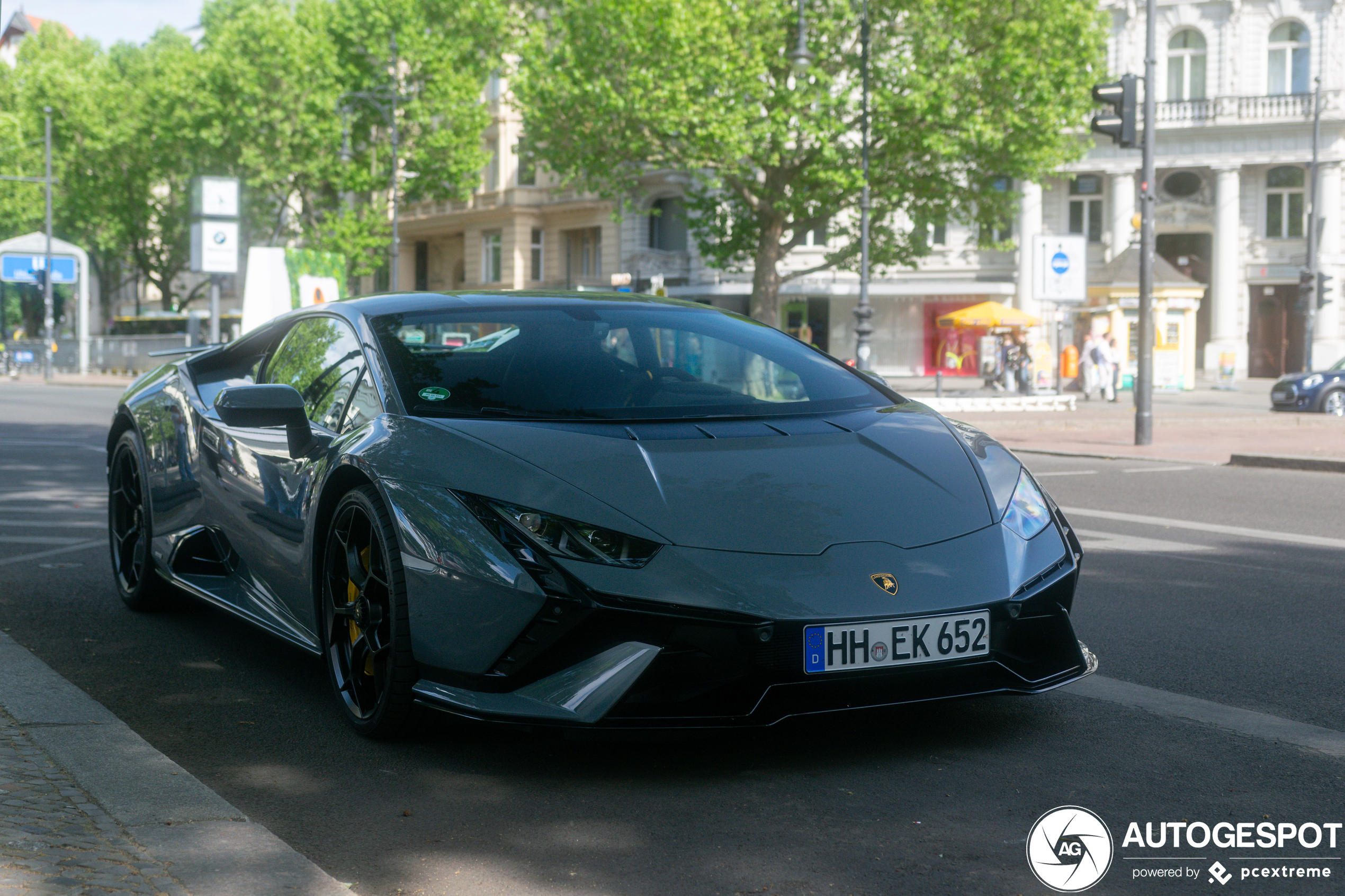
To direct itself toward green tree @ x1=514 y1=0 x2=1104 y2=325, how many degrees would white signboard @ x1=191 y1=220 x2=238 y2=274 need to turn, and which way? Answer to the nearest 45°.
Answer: approximately 45° to its left

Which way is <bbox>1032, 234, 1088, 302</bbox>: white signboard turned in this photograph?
toward the camera

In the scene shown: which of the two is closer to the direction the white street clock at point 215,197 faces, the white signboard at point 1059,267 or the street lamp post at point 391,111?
the white signboard

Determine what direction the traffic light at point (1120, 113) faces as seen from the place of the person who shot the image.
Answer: facing to the left of the viewer

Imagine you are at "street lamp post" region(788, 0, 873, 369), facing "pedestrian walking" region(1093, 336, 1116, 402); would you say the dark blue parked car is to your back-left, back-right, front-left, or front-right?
front-right

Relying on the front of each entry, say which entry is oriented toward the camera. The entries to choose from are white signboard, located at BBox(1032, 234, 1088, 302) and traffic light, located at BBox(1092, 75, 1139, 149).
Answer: the white signboard

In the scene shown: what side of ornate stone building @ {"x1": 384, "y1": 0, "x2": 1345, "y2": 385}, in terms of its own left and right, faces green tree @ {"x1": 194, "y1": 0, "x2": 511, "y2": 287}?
right

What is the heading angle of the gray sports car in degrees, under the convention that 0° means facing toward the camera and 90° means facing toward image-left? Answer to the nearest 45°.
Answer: approximately 315°

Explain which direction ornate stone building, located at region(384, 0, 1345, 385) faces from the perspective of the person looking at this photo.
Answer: facing the viewer
